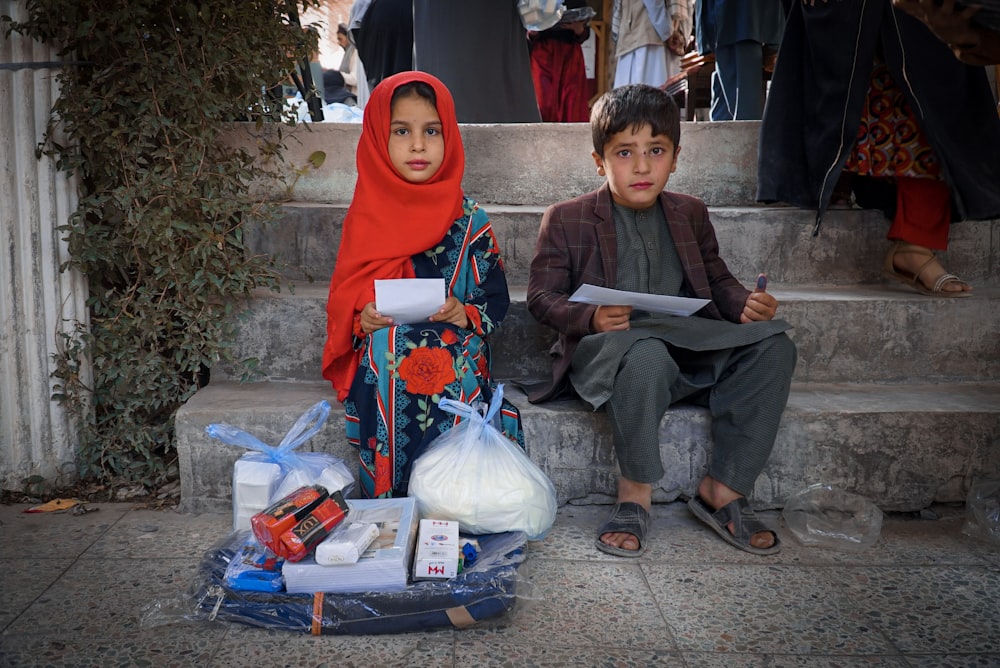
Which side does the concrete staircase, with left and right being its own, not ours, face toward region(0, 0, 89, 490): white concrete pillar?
right

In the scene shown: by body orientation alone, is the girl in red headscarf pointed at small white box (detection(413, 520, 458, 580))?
yes

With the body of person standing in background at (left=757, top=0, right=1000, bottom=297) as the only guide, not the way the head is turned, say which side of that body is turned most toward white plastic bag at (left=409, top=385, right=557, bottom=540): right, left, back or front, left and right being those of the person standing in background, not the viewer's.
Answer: right

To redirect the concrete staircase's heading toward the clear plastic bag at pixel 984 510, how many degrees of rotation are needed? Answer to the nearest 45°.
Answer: approximately 45° to its left

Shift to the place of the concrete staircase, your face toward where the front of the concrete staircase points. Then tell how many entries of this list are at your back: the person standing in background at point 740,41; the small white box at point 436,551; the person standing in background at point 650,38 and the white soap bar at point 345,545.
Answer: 2

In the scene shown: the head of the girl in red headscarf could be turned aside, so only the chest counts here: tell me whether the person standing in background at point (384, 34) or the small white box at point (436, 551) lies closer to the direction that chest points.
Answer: the small white box

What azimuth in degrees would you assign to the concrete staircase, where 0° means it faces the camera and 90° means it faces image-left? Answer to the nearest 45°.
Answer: approximately 0°
